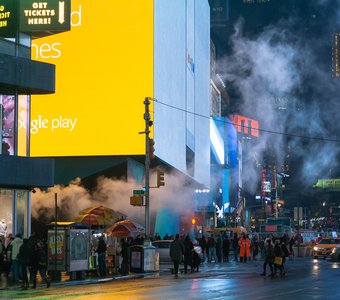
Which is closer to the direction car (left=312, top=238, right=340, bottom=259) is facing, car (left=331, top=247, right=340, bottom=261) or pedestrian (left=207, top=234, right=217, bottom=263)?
the pedestrian

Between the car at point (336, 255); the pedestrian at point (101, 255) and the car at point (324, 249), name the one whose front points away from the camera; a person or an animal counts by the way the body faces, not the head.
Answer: the pedestrian

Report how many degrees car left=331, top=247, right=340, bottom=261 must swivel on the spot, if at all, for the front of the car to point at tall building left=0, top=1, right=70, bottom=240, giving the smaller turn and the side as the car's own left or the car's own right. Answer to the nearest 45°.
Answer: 0° — it already faces it

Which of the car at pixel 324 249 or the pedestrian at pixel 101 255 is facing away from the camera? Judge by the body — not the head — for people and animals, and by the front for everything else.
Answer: the pedestrian

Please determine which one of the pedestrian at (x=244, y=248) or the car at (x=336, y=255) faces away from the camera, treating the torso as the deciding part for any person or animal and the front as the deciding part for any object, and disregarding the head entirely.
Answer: the pedestrian

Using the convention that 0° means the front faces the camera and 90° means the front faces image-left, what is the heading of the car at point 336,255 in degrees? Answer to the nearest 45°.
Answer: approximately 45°
